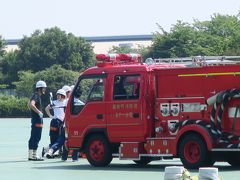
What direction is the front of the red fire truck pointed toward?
to the viewer's left

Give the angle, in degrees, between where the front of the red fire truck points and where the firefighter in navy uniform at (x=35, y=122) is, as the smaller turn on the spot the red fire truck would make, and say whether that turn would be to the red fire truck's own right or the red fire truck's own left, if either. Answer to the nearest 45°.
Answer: approximately 45° to the red fire truck's own right

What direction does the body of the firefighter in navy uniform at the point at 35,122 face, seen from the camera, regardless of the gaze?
to the viewer's right

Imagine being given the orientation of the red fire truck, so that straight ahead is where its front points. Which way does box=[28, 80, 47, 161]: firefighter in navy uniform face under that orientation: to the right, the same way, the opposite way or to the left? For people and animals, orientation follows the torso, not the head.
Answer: the opposite way

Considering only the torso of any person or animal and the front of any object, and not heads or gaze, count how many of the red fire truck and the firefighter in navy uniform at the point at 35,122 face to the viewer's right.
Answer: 1
